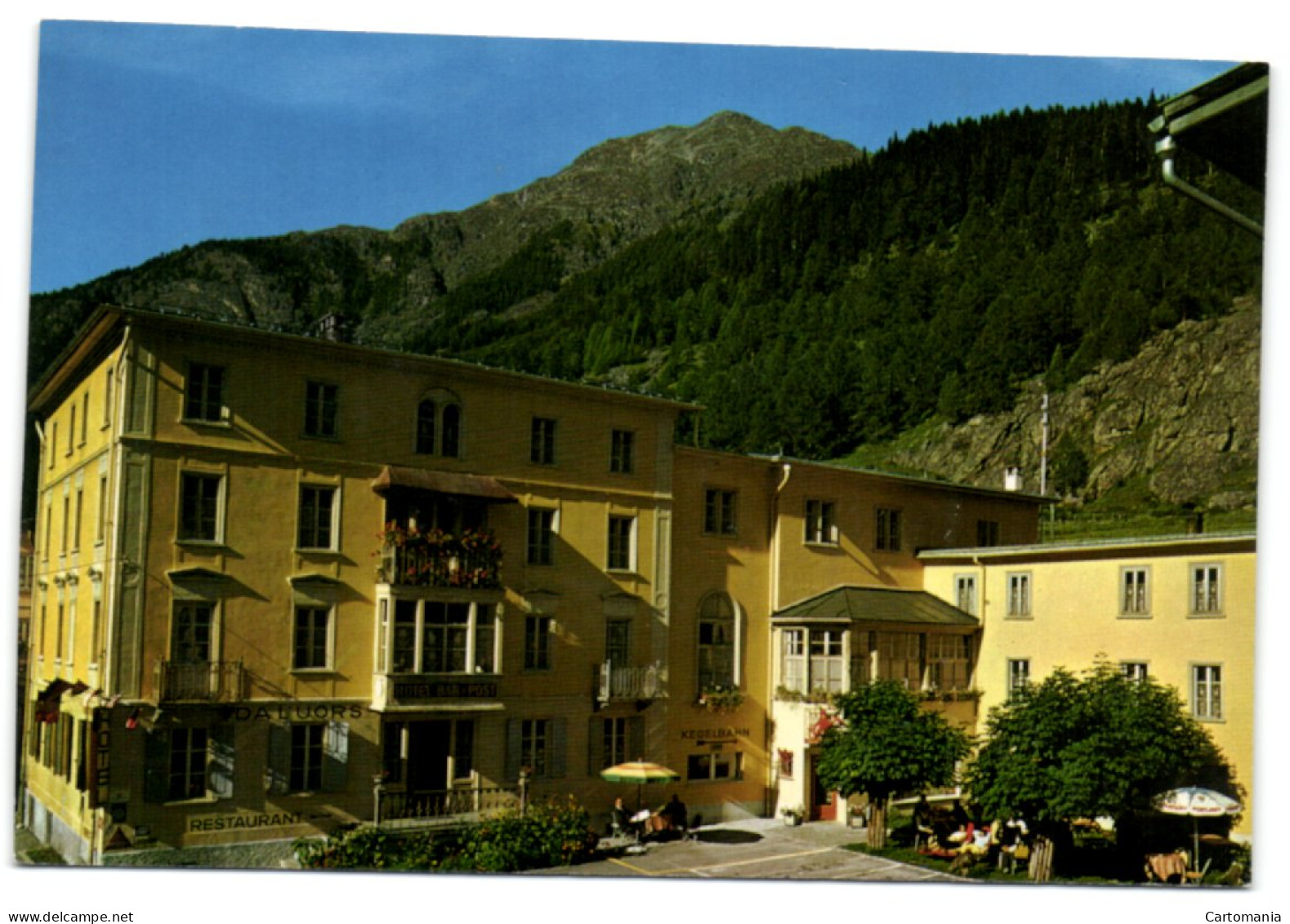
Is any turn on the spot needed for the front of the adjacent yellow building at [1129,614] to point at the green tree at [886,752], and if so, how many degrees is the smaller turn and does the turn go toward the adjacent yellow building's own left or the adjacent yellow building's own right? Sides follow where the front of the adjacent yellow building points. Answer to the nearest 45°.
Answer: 0° — it already faces it

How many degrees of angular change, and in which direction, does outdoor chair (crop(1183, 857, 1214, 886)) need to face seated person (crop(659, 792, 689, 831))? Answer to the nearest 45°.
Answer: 0° — it already faces them

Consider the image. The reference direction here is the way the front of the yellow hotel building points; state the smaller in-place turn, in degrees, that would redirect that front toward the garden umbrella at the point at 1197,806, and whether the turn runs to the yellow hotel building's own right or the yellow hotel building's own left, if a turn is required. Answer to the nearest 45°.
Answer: approximately 45° to the yellow hotel building's own left

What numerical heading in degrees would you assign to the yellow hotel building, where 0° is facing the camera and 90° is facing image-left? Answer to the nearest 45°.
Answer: approximately 315°

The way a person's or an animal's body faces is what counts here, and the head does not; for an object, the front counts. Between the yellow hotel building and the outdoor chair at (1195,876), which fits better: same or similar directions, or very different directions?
very different directions

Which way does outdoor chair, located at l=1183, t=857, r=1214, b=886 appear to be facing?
to the viewer's left

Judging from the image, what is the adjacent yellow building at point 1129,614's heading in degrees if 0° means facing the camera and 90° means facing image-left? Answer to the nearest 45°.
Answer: approximately 45°

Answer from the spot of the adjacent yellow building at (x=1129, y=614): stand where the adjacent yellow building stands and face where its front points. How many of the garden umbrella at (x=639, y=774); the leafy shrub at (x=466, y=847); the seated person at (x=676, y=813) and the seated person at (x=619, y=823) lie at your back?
0

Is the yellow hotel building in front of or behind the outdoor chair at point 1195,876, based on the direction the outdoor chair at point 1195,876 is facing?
in front

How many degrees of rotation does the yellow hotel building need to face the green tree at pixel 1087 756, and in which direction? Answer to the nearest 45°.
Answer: approximately 45° to its left
